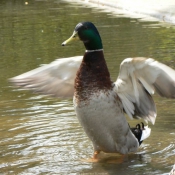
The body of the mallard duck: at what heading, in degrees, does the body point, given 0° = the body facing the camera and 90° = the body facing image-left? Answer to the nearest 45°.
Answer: approximately 45°
